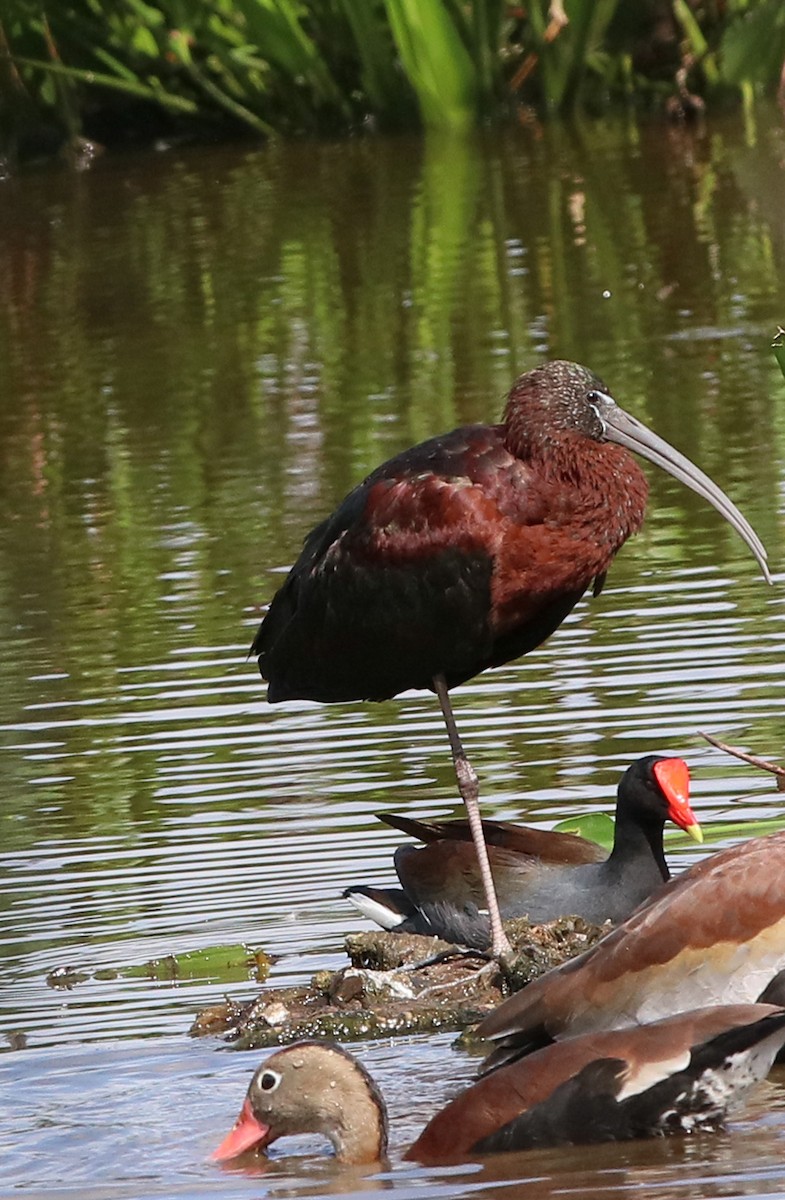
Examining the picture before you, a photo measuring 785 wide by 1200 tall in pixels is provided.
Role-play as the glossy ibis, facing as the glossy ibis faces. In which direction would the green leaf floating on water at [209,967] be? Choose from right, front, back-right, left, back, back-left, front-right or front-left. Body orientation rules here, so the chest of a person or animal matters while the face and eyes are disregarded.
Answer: back-right

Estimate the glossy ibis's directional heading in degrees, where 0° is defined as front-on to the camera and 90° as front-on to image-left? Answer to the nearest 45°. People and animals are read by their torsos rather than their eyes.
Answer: approximately 270°

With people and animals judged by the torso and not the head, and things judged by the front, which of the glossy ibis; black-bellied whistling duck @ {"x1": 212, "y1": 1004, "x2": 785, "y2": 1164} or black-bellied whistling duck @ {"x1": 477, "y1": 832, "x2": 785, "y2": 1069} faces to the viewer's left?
black-bellied whistling duck @ {"x1": 212, "y1": 1004, "x2": 785, "y2": 1164}

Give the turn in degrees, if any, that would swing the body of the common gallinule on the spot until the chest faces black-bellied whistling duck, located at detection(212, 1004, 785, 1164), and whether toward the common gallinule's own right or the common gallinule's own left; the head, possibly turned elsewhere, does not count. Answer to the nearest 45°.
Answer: approximately 90° to the common gallinule's own right

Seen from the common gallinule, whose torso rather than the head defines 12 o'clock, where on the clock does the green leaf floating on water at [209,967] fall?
The green leaf floating on water is roughly at 5 o'clock from the common gallinule.

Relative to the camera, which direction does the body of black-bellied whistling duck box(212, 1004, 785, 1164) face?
to the viewer's left

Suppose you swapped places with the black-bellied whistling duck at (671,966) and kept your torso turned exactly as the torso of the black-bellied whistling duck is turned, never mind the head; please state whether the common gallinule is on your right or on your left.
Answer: on your left

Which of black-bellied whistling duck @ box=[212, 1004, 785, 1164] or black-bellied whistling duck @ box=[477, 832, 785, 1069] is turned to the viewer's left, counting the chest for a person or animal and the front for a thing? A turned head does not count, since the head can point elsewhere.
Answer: black-bellied whistling duck @ box=[212, 1004, 785, 1164]

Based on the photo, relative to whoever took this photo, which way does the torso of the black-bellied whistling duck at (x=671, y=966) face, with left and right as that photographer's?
facing to the right of the viewer

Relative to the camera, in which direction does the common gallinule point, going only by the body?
to the viewer's right
